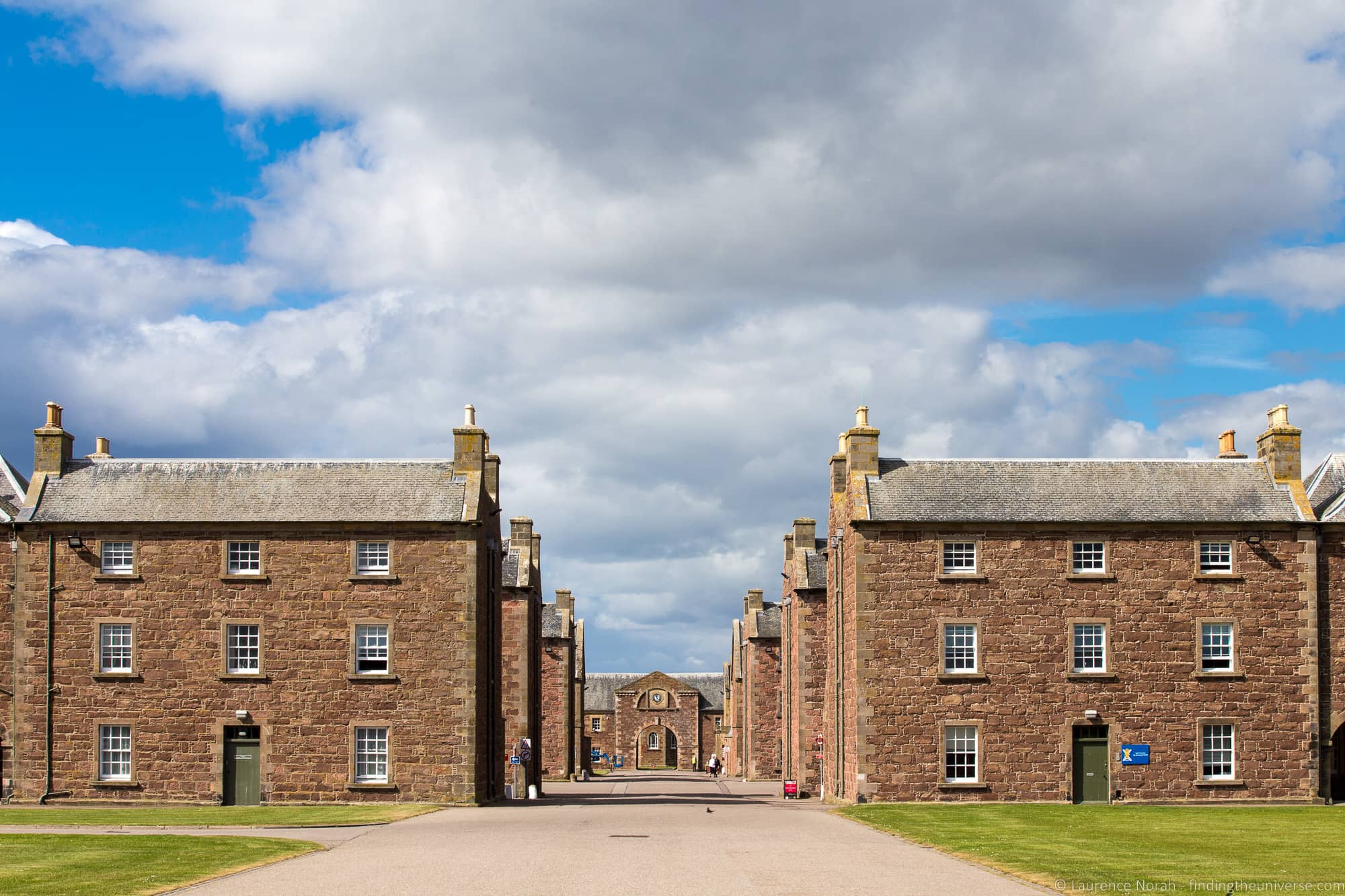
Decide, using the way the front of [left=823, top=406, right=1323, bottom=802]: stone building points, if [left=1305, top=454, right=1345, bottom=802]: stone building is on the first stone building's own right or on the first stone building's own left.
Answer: on the first stone building's own left

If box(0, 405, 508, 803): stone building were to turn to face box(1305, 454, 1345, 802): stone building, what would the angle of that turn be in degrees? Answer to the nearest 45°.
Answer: approximately 90° to its left

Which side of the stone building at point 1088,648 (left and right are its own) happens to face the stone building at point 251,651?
right

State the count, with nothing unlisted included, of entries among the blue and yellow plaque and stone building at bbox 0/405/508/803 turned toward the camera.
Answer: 2

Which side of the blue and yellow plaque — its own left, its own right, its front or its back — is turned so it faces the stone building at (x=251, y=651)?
right

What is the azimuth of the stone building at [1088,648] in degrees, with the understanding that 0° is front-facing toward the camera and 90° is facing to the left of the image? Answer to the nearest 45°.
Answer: approximately 0°

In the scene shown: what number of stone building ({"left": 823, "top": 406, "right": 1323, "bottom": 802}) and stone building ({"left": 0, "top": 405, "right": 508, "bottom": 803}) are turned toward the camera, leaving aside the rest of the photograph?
2

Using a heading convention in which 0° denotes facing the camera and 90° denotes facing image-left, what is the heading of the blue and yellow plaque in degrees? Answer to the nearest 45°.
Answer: approximately 0°
